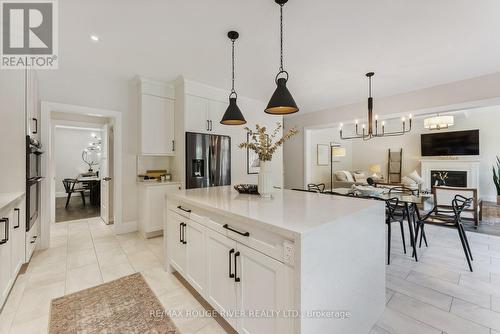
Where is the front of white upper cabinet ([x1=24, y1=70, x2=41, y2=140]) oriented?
to the viewer's right

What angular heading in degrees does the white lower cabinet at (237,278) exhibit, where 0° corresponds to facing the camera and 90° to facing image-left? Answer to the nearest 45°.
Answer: approximately 45°

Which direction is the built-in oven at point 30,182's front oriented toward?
to the viewer's right

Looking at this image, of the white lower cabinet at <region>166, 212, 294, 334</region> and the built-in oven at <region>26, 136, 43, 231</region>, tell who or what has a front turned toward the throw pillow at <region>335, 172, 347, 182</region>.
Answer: the built-in oven

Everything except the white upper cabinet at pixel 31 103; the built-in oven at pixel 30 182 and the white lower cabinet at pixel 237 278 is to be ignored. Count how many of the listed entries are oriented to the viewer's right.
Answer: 2

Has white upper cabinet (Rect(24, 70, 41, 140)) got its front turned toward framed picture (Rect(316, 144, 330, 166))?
yes

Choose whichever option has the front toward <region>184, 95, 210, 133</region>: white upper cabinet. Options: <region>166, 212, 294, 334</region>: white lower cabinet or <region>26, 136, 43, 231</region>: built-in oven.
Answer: the built-in oven

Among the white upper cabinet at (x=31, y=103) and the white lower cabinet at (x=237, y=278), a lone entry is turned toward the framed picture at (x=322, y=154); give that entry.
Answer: the white upper cabinet

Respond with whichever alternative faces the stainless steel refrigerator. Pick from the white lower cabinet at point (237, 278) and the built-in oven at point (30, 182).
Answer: the built-in oven
